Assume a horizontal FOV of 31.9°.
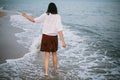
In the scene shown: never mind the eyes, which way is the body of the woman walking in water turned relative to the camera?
away from the camera
